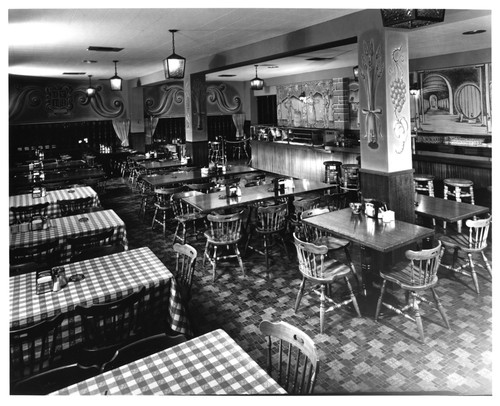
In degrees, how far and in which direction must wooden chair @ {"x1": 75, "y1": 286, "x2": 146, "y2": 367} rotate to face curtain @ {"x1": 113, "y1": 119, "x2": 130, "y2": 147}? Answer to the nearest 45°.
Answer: approximately 45° to its right

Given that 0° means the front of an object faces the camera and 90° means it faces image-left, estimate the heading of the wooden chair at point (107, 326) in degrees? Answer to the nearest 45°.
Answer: approximately 135°

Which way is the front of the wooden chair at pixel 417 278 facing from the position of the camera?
facing away from the viewer and to the left of the viewer

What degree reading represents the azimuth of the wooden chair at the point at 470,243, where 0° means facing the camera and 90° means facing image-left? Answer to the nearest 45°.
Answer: approximately 135°

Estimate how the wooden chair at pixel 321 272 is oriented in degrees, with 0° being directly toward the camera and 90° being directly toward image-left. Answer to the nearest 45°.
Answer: approximately 225°
